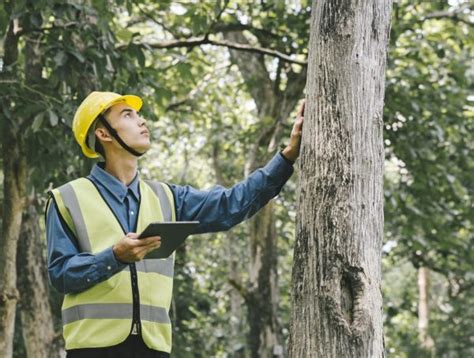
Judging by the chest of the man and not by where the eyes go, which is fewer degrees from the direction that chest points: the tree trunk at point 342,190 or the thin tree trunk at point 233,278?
the tree trunk

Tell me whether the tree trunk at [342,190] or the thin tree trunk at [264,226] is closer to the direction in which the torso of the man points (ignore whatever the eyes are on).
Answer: the tree trunk

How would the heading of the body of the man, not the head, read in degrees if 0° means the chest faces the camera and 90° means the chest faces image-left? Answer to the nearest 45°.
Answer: approximately 315°

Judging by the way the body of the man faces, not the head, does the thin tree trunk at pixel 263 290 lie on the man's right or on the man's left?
on the man's left

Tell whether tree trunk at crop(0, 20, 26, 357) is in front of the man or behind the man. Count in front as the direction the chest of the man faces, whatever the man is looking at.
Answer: behind

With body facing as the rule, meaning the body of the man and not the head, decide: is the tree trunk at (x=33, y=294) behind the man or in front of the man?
behind

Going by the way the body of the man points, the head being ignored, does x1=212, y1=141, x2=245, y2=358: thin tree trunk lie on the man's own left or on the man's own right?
on the man's own left

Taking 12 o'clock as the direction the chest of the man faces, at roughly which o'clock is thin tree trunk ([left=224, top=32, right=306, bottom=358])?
The thin tree trunk is roughly at 8 o'clock from the man.
